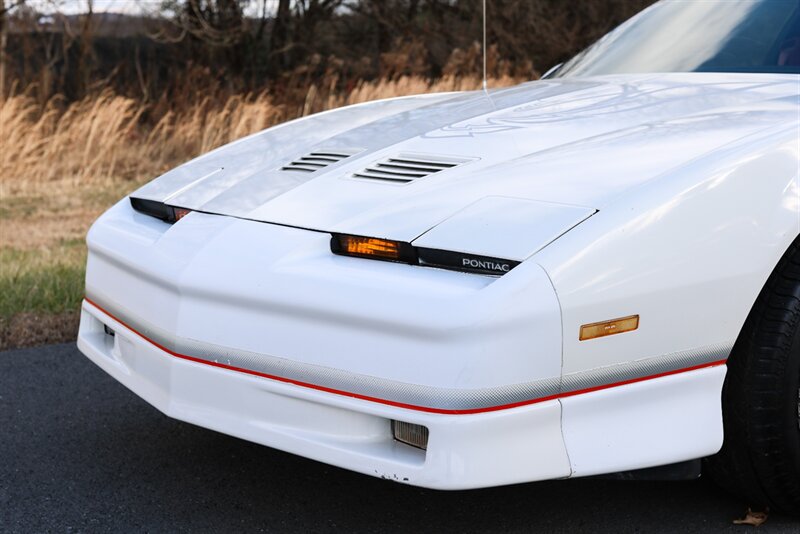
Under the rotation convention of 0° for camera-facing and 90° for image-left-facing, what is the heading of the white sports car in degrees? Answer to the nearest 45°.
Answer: approximately 45°

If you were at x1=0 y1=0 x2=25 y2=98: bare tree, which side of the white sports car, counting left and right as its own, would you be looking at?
right
